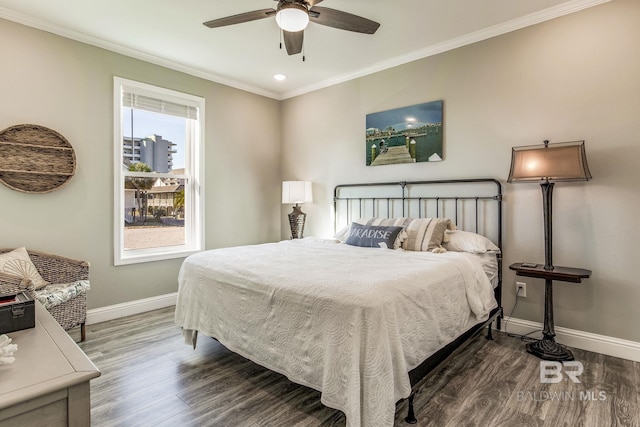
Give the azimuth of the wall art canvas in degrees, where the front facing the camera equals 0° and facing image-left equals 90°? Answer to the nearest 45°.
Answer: approximately 45°

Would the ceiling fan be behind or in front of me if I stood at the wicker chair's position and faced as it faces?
in front

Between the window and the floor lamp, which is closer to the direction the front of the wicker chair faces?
the floor lamp

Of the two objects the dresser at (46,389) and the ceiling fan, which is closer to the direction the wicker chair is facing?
the ceiling fan

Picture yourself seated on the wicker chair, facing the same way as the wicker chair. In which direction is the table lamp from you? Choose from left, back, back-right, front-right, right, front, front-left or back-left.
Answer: front-left

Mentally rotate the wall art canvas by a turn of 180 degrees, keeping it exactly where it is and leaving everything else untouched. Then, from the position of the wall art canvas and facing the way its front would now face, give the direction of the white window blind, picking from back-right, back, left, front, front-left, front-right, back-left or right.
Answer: back-left

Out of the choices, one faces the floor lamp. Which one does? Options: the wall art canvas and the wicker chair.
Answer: the wicker chair

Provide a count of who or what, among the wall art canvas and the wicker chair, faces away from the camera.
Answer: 0

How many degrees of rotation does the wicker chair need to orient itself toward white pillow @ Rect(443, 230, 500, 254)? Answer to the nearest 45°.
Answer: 0° — it already faces it

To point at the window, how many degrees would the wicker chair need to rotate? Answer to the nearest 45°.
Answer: approximately 90° to its left

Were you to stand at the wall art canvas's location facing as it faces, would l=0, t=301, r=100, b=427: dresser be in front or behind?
in front

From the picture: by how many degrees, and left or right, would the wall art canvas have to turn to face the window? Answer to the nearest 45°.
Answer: approximately 45° to its right
